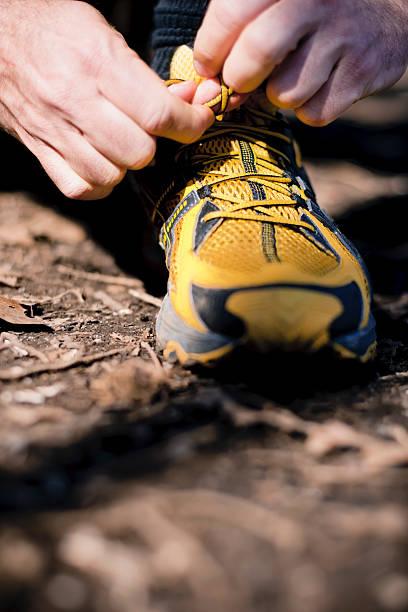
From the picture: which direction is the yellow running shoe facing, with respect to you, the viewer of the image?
facing the viewer

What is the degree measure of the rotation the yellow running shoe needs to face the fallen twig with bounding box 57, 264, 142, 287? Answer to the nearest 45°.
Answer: approximately 135° to its right

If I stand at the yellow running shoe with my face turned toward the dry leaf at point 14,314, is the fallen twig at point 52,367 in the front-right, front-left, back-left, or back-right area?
front-left
